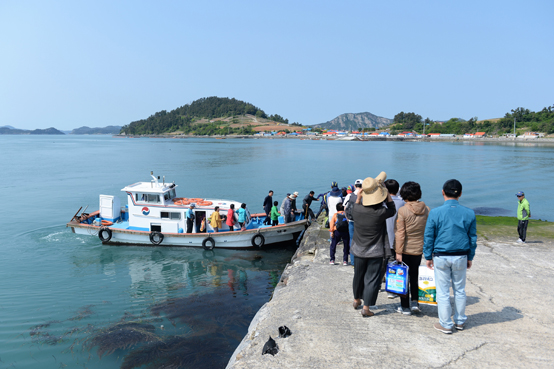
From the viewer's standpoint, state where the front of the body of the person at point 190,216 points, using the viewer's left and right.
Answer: facing to the right of the viewer

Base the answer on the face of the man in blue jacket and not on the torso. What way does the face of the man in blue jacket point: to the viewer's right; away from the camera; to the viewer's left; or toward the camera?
away from the camera

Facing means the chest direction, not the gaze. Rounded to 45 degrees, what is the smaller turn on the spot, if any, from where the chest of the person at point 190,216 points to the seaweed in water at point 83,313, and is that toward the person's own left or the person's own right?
approximately 135° to the person's own right
